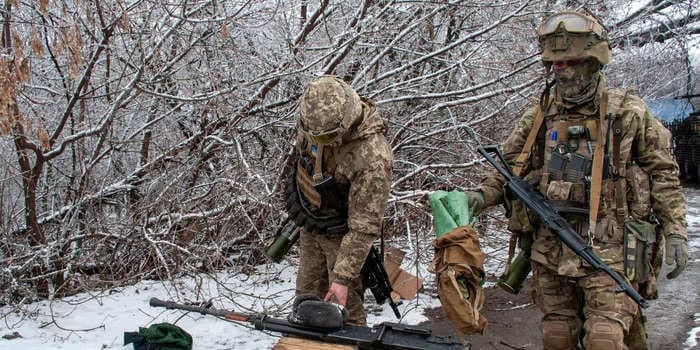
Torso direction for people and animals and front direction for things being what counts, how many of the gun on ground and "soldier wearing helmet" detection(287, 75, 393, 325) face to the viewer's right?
0

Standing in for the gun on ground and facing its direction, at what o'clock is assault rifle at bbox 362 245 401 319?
The assault rifle is roughly at 3 o'clock from the gun on ground.

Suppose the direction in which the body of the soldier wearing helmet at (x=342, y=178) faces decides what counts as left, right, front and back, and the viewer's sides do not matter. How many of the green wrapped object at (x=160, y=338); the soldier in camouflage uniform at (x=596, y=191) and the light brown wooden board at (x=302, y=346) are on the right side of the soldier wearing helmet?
1

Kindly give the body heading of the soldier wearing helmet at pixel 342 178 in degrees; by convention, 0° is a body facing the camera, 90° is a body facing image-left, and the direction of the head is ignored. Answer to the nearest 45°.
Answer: approximately 45°

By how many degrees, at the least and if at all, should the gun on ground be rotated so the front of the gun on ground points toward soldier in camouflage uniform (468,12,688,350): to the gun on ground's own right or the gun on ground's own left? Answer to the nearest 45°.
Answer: approximately 135° to the gun on ground's own right

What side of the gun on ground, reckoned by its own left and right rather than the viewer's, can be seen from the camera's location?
left

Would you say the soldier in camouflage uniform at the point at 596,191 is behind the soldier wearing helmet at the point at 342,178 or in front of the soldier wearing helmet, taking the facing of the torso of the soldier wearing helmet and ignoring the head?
behind
